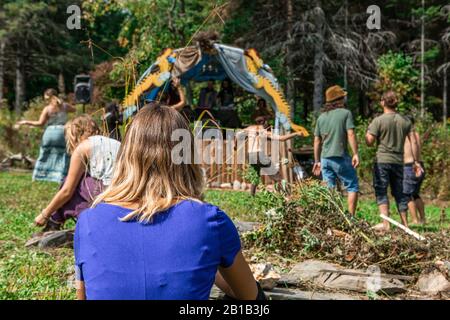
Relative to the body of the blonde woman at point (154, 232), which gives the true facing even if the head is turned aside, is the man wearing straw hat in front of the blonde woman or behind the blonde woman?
in front

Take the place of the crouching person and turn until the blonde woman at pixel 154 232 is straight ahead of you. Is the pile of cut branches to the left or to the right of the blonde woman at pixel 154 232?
left

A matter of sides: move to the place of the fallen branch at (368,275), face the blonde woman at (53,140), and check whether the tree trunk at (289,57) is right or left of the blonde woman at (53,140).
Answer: right

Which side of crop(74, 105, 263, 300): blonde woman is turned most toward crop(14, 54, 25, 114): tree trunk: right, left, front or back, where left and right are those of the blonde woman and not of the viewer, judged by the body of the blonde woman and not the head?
front

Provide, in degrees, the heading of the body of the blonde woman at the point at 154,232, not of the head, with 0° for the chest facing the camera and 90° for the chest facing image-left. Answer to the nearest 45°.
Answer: approximately 180°

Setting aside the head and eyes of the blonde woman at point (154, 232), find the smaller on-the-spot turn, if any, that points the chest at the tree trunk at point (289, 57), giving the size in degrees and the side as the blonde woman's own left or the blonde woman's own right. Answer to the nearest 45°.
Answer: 0° — they already face it

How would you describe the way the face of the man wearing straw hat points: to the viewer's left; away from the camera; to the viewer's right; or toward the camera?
away from the camera

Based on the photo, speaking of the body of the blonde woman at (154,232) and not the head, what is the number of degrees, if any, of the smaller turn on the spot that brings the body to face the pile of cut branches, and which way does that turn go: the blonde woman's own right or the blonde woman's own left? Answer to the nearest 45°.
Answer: approximately 45° to the blonde woman's own right

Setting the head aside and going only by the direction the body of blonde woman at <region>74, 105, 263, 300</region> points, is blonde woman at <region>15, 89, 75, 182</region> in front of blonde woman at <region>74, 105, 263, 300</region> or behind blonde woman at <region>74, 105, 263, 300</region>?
in front

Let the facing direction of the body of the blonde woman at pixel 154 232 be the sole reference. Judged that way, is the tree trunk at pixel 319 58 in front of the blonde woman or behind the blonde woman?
in front

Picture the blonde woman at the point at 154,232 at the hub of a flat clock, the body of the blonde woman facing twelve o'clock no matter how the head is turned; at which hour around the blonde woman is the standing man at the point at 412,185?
The standing man is roughly at 1 o'clock from the blonde woman.
